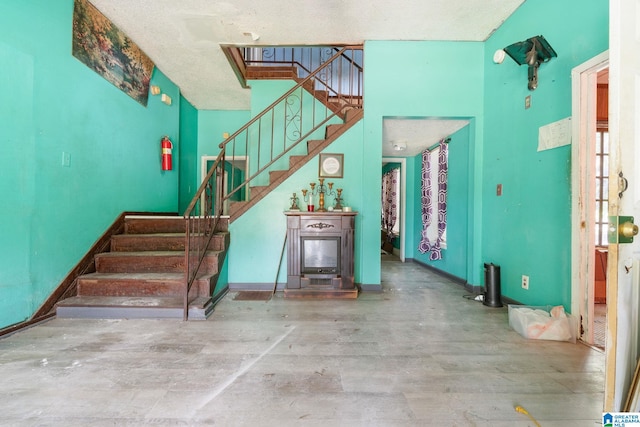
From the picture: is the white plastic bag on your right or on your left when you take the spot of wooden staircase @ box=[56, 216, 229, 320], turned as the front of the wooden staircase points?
on your left

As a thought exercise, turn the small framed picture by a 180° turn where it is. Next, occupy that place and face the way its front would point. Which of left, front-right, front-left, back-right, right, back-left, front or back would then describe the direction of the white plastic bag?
back-right

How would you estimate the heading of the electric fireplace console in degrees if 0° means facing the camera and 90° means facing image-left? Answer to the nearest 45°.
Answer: approximately 0°

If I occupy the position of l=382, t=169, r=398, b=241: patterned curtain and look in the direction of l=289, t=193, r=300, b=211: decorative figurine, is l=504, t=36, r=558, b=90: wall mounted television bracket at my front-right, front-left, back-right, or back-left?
front-left

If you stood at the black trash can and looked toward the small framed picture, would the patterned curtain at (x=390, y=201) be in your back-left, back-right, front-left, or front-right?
front-right

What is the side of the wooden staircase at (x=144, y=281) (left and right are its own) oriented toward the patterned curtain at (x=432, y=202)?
left

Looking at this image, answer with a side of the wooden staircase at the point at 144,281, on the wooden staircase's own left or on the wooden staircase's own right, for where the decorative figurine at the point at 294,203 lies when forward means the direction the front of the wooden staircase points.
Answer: on the wooden staircase's own left

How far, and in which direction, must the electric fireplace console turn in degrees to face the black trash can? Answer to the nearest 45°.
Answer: approximately 90° to its left

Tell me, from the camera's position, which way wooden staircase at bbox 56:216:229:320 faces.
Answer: facing the viewer

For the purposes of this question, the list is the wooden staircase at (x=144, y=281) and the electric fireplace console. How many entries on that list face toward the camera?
2

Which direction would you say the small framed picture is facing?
toward the camera

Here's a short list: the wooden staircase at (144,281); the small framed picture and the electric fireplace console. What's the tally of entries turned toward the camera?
3
